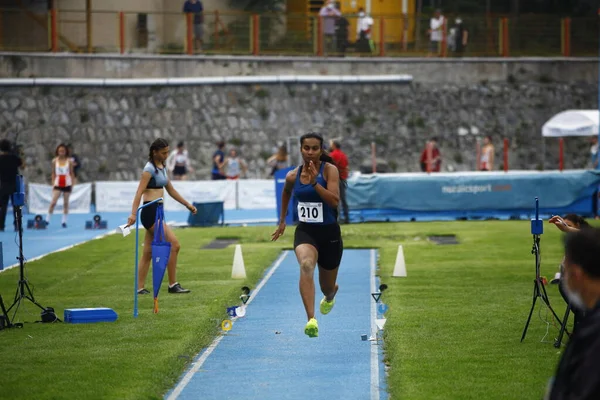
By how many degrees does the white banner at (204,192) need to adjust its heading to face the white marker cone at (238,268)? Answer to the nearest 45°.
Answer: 0° — it already faces it

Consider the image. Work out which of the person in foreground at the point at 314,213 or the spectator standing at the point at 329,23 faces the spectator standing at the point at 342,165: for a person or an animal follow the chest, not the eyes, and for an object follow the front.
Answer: the spectator standing at the point at 329,23

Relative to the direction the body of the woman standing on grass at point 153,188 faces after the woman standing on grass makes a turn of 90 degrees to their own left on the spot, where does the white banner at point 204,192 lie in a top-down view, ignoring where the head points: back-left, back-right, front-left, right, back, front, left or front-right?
front

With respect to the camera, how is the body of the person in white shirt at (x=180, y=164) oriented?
toward the camera

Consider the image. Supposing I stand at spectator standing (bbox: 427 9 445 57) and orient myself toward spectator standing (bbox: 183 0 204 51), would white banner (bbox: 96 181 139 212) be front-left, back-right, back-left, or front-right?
front-left

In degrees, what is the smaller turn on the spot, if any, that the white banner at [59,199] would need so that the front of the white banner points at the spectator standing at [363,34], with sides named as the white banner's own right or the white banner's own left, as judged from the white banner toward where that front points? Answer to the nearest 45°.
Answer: approximately 135° to the white banner's own left

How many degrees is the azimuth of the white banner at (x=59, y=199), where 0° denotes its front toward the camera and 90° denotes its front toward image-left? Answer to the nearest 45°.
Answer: approximately 0°

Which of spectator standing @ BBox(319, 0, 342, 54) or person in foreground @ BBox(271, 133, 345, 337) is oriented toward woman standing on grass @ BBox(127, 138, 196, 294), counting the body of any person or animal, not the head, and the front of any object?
the spectator standing

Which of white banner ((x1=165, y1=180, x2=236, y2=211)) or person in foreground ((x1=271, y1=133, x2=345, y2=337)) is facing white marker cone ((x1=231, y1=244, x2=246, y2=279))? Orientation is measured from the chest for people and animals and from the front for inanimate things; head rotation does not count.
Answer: the white banner

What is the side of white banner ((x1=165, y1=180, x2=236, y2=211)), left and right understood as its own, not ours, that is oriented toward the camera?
front
